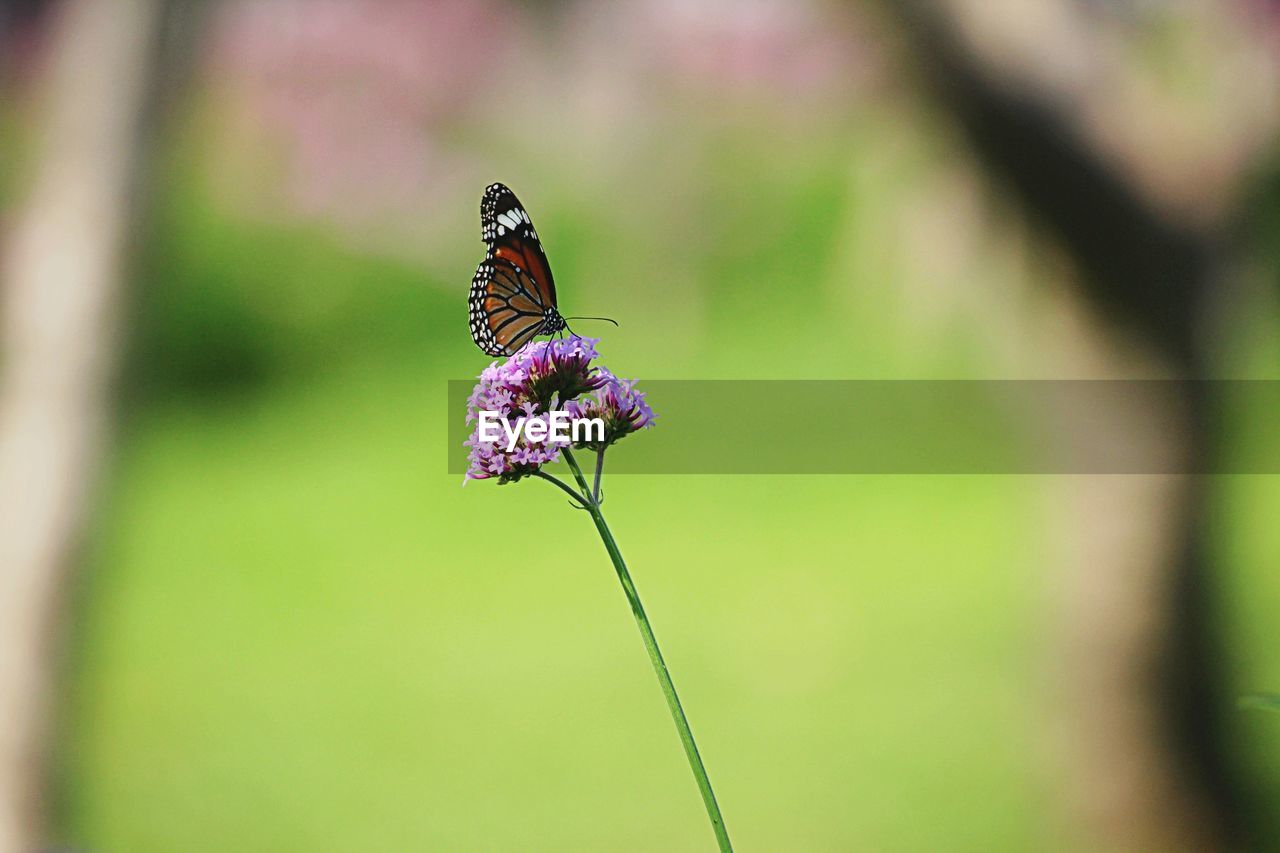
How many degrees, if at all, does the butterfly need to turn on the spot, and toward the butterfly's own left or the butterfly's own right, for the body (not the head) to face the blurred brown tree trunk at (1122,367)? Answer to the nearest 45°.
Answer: approximately 45° to the butterfly's own left

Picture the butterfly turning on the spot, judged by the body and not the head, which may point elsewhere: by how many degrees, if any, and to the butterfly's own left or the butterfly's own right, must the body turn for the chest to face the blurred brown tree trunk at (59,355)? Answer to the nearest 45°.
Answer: approximately 135° to the butterfly's own left

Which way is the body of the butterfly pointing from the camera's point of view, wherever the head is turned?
to the viewer's right
